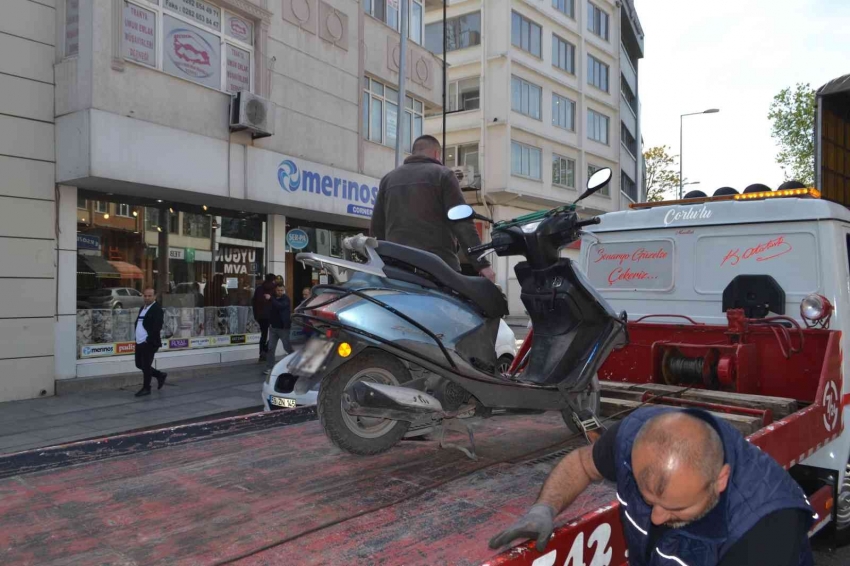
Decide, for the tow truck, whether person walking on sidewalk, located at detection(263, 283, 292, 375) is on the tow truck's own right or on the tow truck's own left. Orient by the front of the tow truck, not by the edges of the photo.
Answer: on the tow truck's own left

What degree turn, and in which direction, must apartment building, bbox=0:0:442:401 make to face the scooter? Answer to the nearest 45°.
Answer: approximately 45° to its right

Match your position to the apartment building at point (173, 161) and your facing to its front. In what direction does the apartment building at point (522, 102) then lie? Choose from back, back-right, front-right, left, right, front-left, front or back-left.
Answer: left

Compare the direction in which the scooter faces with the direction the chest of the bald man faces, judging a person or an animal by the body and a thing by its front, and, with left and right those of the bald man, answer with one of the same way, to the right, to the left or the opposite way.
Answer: the opposite way

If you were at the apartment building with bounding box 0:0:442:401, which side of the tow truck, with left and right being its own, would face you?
left

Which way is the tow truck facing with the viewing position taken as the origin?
facing away from the viewer and to the right of the viewer

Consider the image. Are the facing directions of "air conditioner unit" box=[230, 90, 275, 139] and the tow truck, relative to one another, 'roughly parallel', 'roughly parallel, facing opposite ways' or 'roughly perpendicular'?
roughly perpendicular

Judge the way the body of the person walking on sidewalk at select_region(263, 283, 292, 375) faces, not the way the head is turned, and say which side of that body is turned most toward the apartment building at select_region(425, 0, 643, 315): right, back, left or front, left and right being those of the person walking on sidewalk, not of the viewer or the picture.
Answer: back

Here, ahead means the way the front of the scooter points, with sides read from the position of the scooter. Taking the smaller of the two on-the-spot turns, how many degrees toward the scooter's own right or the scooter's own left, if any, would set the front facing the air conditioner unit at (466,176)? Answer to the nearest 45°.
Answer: approximately 45° to the scooter's own left

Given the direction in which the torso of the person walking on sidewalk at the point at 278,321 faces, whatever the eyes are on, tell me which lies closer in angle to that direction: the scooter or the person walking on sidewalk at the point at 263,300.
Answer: the scooter

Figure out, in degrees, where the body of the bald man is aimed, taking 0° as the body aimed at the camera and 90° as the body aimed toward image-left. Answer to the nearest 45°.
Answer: approximately 45°

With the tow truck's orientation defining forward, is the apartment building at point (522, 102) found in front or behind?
in front

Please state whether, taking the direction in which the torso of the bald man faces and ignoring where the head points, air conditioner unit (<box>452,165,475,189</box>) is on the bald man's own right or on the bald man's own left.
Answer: on the bald man's own right

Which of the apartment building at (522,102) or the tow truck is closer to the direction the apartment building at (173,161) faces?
the tow truck

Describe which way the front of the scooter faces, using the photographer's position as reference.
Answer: facing away from the viewer and to the right of the viewer

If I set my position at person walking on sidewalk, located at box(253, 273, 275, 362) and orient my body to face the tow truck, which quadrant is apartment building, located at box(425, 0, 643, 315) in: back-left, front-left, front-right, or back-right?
back-left
